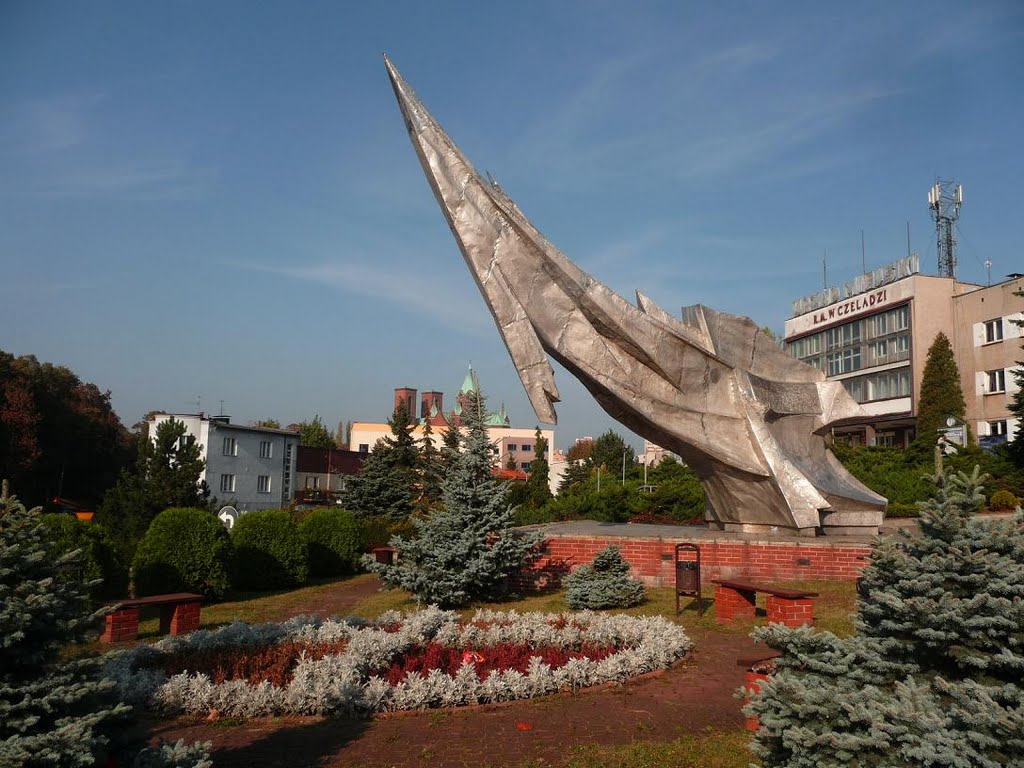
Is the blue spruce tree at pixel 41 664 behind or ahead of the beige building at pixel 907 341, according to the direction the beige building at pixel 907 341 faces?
ahead

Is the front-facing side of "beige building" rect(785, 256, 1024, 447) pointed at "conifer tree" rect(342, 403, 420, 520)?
yes

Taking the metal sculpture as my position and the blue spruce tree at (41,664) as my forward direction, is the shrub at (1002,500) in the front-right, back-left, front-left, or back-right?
back-left

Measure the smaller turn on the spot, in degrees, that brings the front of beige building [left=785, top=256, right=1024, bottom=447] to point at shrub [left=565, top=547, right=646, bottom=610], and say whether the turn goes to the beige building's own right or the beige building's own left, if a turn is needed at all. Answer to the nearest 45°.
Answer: approximately 45° to the beige building's own left

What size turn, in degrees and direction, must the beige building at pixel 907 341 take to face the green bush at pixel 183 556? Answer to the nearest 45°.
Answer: approximately 45° to its left

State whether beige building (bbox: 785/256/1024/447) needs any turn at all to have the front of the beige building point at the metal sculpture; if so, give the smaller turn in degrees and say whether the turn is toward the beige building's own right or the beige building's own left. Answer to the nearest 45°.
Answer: approximately 45° to the beige building's own left

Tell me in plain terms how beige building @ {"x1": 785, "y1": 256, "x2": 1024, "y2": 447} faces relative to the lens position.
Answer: facing the viewer and to the left of the viewer

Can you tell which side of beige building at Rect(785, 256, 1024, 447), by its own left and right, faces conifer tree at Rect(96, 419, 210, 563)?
front

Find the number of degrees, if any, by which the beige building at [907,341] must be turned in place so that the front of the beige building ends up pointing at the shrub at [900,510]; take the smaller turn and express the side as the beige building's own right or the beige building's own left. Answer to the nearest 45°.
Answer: approximately 45° to the beige building's own left

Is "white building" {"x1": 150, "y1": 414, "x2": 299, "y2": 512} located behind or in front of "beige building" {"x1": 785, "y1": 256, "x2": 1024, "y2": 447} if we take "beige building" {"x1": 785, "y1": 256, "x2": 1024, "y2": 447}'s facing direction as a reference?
in front

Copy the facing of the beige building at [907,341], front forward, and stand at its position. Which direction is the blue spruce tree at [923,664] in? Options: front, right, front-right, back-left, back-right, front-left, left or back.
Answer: front-left

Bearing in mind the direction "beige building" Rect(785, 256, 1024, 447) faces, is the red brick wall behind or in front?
in front
